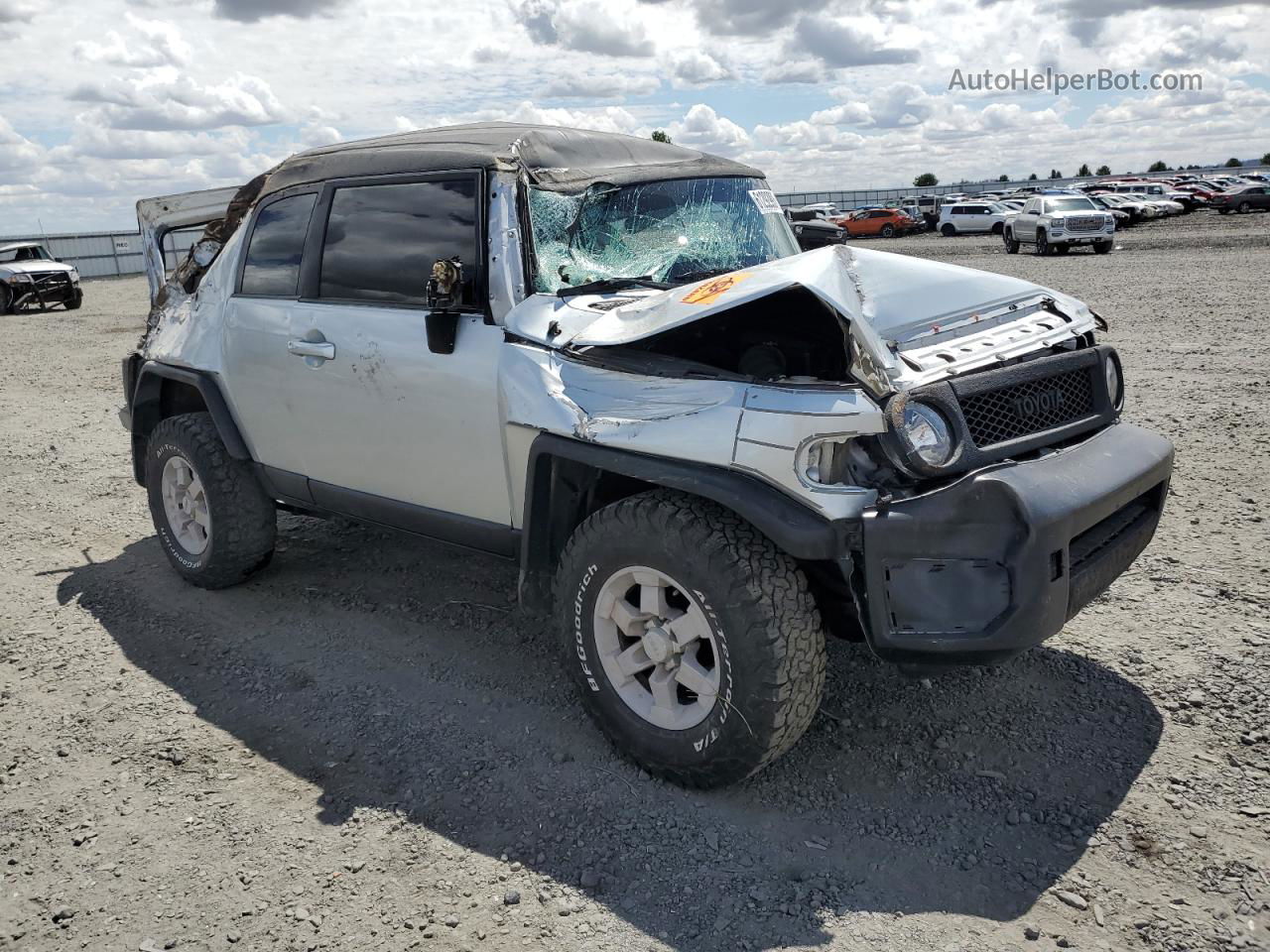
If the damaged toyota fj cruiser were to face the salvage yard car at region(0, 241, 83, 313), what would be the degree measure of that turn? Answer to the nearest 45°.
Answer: approximately 180°

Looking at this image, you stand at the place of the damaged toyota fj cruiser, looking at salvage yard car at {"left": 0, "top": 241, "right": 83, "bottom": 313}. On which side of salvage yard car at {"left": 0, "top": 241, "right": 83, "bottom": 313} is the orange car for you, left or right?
right

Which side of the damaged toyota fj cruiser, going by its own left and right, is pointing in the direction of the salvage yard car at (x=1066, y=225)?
left

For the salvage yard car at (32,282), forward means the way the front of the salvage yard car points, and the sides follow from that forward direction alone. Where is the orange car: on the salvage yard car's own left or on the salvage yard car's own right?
on the salvage yard car's own left

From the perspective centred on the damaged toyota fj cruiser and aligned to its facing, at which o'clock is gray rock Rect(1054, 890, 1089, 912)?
The gray rock is roughly at 12 o'clock from the damaged toyota fj cruiser.

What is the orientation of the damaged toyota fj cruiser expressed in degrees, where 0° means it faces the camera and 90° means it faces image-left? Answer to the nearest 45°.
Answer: approximately 315°

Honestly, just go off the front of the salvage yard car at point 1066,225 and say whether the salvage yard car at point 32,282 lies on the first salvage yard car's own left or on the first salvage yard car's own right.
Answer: on the first salvage yard car's own right
